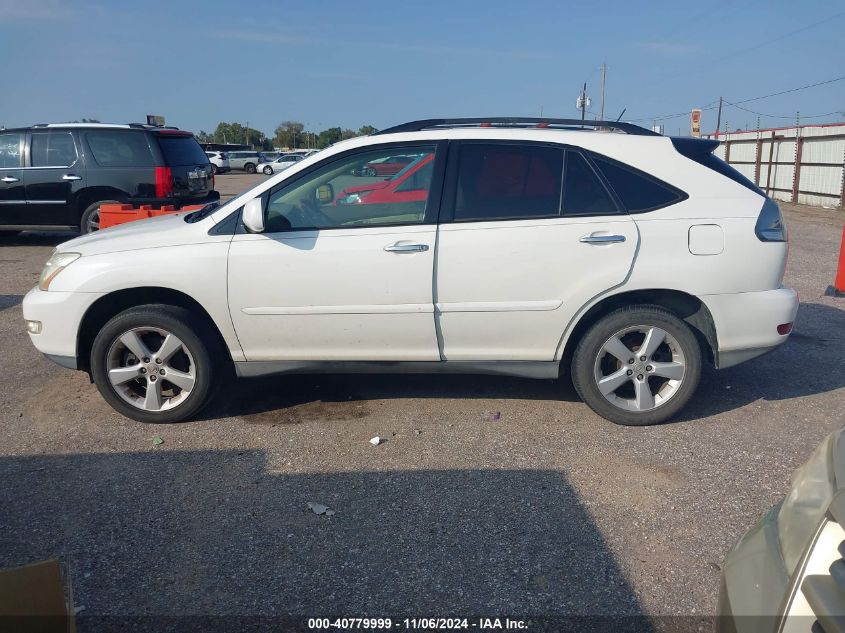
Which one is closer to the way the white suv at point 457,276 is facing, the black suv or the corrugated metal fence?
the black suv

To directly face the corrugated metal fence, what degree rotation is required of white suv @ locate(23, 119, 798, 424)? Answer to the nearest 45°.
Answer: approximately 135° to its right

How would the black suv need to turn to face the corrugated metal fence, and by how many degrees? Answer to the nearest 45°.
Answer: approximately 135° to its right

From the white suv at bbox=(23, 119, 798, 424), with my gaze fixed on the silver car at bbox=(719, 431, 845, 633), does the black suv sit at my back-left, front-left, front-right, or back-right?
back-right

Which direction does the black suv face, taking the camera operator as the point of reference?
facing away from the viewer and to the left of the viewer

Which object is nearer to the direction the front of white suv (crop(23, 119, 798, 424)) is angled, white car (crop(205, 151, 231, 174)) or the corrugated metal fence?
the white car

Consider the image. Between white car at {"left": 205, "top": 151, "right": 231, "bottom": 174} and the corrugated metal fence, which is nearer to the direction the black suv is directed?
the white car

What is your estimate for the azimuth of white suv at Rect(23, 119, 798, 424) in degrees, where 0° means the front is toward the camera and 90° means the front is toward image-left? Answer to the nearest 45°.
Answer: approximately 90°

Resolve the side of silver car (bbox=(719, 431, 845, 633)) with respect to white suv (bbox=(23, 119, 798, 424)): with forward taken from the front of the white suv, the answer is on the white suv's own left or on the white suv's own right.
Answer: on the white suv's own left
